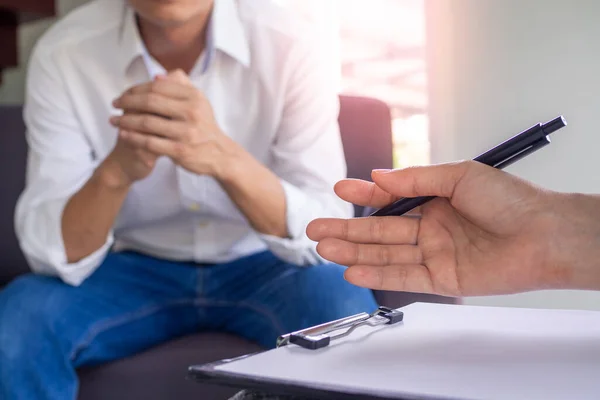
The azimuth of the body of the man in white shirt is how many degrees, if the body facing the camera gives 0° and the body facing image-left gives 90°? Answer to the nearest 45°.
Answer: approximately 0°

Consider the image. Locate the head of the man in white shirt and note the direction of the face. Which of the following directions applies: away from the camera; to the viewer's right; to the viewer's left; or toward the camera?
toward the camera

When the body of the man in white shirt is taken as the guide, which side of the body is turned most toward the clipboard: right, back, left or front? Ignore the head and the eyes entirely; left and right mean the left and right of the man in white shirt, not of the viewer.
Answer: front
